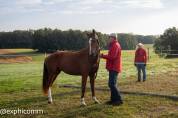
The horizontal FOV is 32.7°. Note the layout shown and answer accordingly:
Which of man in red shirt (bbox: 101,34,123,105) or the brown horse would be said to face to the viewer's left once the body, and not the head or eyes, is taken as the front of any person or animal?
the man in red shirt

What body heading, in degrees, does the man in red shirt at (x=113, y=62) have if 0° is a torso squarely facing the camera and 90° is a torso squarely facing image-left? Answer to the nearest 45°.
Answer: approximately 90°

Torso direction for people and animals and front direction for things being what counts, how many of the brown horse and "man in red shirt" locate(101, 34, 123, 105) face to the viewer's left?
1

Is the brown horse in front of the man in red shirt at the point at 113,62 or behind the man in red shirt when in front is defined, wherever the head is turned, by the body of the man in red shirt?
in front

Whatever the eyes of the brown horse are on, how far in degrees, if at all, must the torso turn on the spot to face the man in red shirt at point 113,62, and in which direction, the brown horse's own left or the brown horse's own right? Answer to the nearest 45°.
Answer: approximately 45° to the brown horse's own right

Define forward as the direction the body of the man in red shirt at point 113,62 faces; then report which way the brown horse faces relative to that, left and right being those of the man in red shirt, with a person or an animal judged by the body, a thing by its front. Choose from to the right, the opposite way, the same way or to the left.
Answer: the opposite way

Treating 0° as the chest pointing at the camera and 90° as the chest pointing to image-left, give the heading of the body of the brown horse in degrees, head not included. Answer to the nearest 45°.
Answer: approximately 270°
